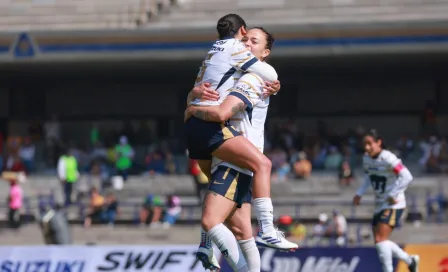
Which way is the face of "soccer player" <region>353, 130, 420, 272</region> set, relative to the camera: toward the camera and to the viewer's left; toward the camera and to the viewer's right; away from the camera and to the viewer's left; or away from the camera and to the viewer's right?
toward the camera and to the viewer's left

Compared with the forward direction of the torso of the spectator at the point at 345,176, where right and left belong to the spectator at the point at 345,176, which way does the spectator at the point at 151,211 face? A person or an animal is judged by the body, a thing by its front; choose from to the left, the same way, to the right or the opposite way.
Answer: the same way

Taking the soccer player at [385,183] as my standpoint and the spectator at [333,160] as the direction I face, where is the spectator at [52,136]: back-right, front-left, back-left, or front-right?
front-left

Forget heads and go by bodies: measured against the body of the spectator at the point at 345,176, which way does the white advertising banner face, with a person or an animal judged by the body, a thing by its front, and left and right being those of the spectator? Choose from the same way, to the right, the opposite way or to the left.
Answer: the same way

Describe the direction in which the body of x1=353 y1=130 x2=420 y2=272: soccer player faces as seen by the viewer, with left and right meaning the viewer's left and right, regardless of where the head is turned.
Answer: facing the viewer and to the left of the viewer

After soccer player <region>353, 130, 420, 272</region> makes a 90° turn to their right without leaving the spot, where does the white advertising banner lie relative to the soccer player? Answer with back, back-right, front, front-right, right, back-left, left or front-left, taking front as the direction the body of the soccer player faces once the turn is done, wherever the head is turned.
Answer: front-left

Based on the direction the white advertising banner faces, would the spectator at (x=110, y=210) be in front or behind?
behind

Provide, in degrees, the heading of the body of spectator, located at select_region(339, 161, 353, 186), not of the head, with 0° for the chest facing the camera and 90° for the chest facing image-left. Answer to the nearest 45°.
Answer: approximately 0°

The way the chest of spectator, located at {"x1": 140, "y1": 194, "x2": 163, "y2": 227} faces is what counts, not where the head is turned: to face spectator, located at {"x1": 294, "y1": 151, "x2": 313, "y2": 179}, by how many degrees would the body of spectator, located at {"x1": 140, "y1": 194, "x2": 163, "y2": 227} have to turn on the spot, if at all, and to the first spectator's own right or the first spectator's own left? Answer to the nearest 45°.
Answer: approximately 90° to the first spectator's own left

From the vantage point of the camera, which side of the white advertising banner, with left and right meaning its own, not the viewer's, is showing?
front

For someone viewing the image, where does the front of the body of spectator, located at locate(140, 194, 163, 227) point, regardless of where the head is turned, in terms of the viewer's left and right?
facing the viewer
